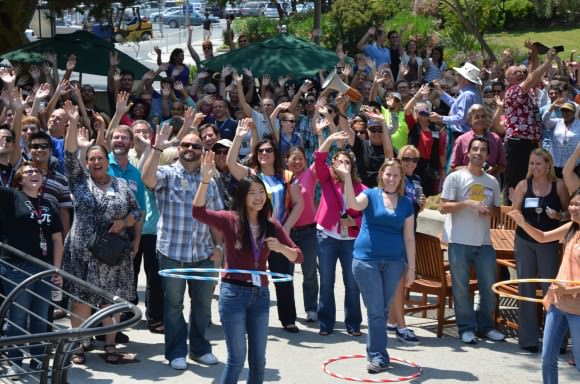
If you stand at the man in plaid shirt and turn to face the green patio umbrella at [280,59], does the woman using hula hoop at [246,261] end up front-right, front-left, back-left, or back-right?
back-right

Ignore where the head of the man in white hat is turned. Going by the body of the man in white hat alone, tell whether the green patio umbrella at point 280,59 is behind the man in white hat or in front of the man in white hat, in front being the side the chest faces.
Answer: in front

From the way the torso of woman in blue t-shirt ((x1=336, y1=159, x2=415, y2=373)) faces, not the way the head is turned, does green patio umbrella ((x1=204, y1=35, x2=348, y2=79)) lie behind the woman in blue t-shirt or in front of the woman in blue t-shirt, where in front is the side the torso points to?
behind

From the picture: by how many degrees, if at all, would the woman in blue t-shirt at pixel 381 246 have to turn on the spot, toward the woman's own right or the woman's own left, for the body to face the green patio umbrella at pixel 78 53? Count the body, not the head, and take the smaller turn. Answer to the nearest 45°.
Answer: approximately 135° to the woman's own right

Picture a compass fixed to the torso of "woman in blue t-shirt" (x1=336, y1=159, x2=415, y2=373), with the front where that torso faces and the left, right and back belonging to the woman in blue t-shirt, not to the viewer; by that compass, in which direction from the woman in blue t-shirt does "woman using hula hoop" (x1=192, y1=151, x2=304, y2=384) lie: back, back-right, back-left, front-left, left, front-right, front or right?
front-right

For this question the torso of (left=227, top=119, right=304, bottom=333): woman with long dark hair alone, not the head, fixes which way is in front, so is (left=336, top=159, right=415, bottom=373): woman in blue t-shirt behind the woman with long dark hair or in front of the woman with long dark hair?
in front

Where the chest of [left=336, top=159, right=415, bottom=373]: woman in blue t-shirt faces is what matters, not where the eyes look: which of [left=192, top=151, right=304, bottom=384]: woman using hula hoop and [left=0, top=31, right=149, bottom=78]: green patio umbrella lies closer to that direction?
the woman using hula hoop

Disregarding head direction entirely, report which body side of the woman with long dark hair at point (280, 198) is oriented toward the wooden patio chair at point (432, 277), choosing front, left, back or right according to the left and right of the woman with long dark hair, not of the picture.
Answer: left
